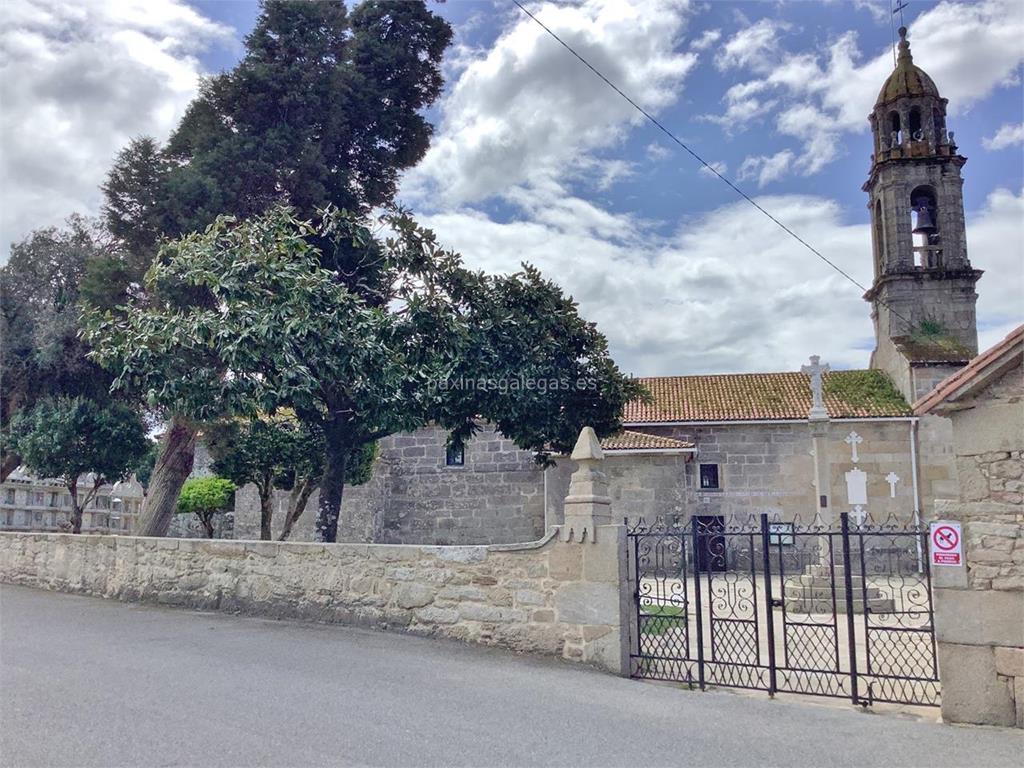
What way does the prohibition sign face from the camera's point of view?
toward the camera

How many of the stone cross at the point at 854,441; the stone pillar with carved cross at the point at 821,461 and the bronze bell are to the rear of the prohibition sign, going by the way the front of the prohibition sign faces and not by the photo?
3

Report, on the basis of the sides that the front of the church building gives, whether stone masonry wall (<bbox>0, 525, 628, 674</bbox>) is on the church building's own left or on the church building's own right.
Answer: on the church building's own right

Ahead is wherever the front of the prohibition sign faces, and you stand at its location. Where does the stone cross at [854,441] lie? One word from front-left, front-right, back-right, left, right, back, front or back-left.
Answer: back

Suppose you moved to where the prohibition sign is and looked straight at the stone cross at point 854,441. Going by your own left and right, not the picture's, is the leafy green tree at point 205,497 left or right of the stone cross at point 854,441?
left
